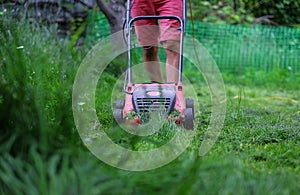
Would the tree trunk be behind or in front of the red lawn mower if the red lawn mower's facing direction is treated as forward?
behind

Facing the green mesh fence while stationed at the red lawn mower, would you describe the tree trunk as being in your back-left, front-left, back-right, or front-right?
front-left

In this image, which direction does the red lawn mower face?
toward the camera

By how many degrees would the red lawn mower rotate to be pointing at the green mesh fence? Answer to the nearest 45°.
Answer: approximately 180°

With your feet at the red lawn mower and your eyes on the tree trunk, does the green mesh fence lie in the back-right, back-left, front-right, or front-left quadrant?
front-right
